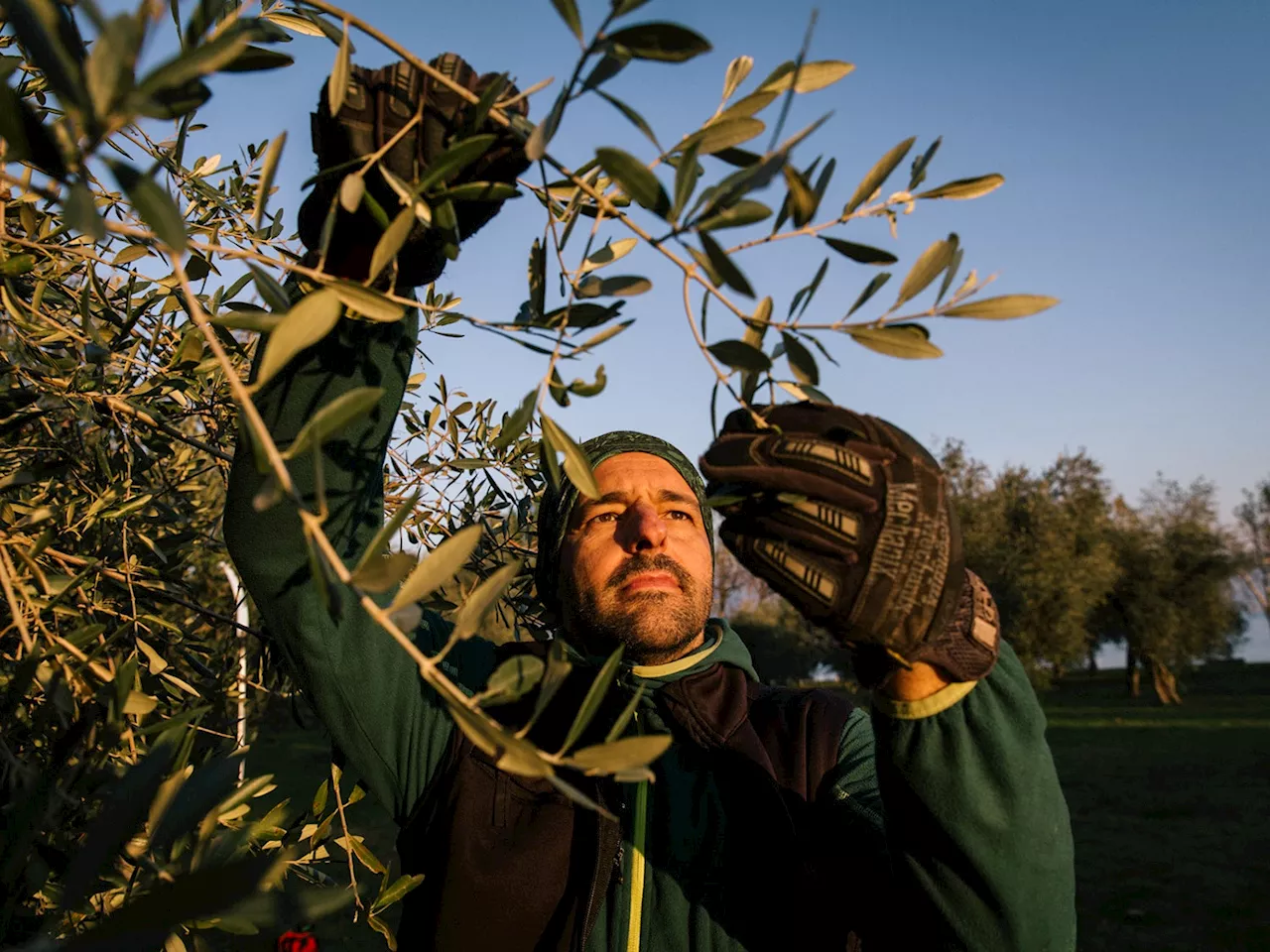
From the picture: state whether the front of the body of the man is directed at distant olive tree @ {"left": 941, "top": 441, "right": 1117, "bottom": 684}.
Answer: no

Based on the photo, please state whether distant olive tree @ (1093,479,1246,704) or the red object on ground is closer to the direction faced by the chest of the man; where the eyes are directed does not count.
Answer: the red object on ground

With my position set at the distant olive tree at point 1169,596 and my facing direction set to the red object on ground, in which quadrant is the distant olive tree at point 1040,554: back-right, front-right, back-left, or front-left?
front-right

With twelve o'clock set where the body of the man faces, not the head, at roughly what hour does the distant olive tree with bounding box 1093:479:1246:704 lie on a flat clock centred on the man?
The distant olive tree is roughly at 7 o'clock from the man.

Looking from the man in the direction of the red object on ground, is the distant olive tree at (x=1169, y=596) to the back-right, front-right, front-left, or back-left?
back-right

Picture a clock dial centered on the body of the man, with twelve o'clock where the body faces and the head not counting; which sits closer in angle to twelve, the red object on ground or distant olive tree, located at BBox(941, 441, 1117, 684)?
the red object on ground

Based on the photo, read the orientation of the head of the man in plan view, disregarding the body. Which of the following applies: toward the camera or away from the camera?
toward the camera

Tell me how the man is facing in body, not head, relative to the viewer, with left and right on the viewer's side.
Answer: facing the viewer
